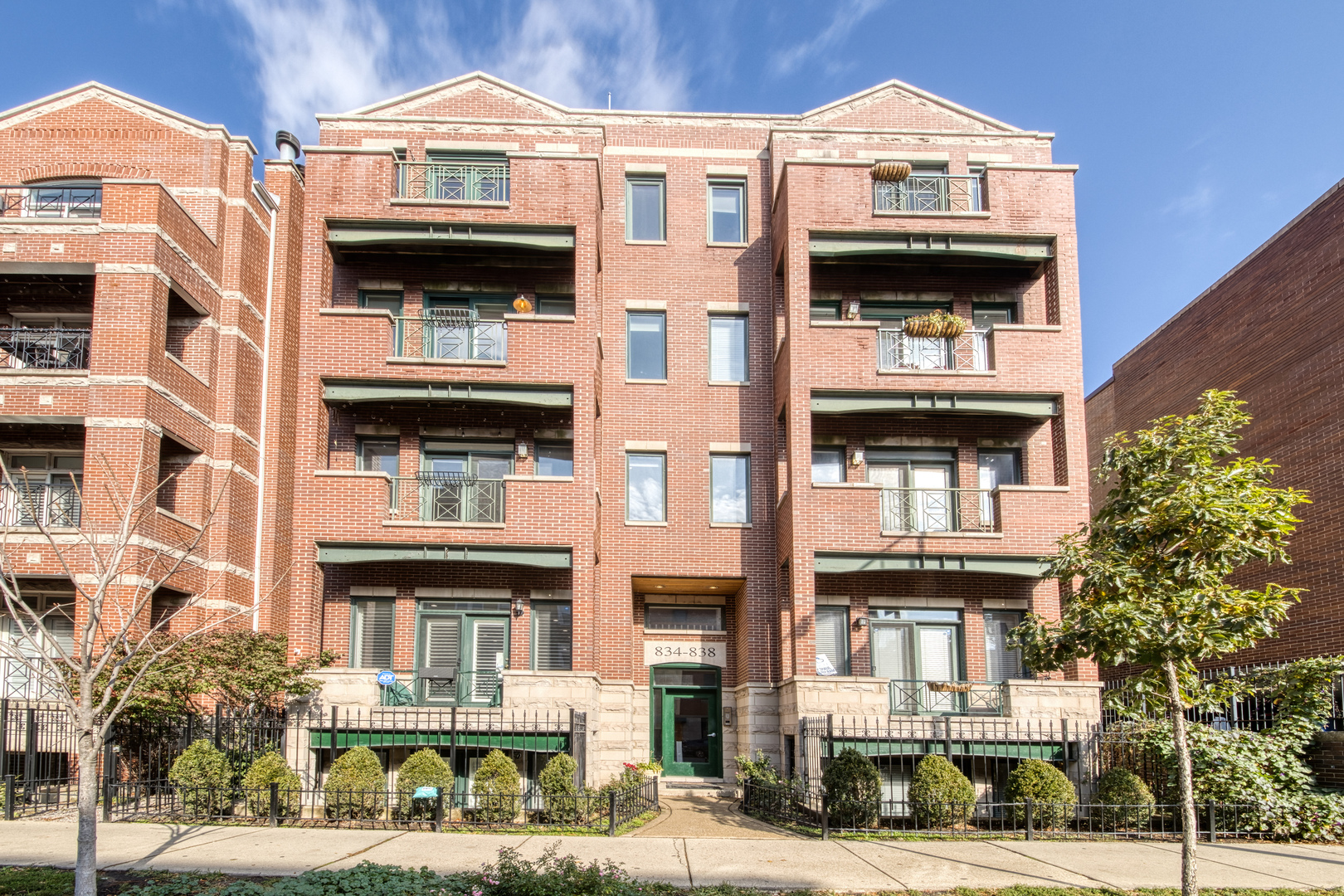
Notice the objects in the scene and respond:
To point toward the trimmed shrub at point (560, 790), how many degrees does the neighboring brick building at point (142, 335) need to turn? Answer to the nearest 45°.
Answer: approximately 45° to its left

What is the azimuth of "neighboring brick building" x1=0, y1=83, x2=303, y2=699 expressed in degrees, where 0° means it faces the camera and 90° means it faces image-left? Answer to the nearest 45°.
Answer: approximately 0°

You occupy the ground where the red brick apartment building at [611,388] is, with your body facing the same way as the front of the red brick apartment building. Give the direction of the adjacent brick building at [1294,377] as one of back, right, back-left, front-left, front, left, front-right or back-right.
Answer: left

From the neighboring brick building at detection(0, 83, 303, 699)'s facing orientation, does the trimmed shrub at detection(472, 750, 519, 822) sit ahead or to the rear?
ahead

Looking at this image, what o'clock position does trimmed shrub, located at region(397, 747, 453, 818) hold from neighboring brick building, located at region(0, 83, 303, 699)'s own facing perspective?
The trimmed shrub is roughly at 11 o'clock from the neighboring brick building.

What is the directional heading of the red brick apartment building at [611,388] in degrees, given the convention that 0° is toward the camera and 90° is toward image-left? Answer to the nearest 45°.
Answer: approximately 0°
